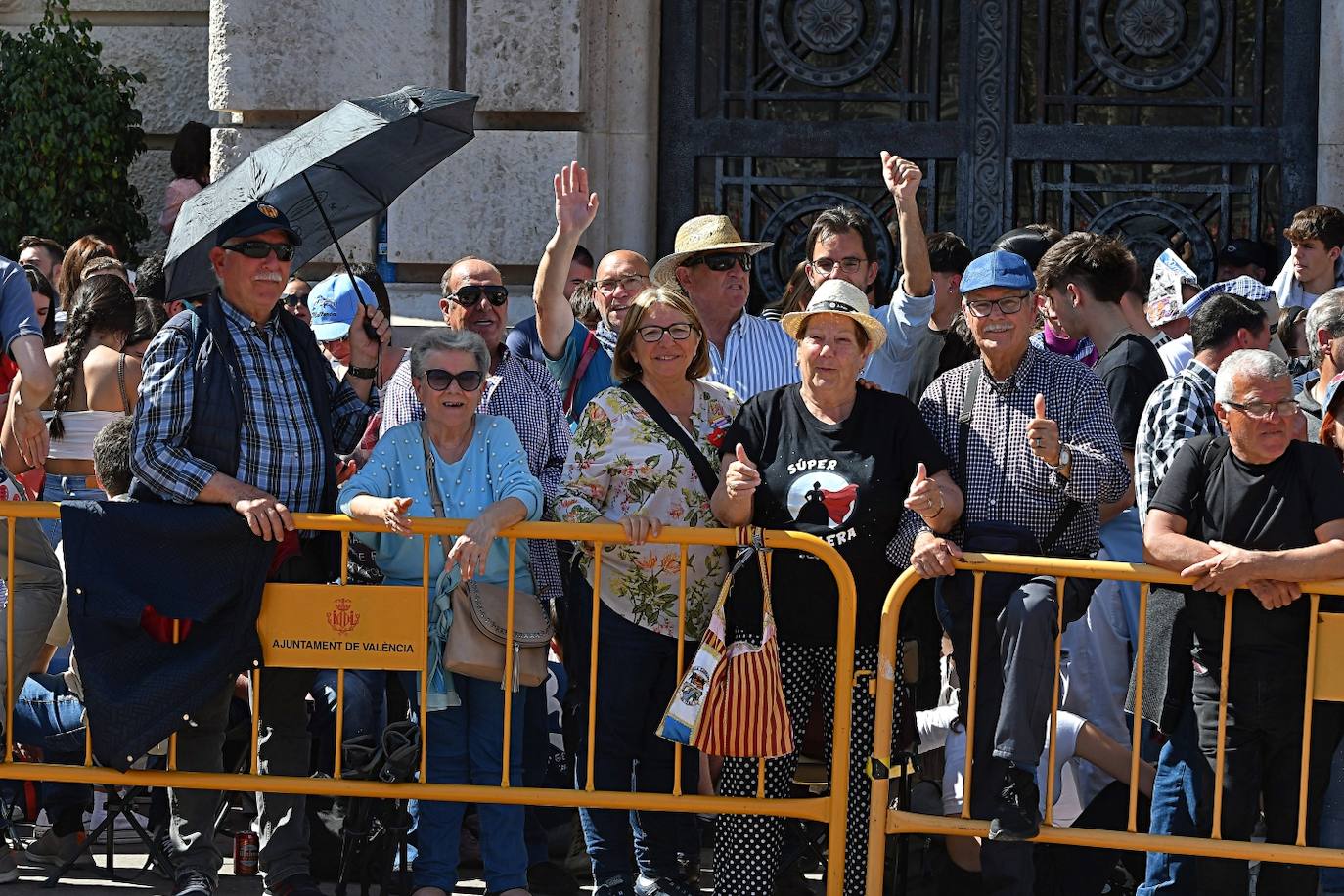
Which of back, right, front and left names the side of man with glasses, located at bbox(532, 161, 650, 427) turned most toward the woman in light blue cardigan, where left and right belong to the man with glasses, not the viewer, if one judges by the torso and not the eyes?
front

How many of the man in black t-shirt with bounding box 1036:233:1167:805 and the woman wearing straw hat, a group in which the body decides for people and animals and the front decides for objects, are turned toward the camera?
1

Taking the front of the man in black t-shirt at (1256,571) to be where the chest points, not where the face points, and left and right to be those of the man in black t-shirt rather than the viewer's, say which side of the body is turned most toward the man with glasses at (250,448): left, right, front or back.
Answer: right

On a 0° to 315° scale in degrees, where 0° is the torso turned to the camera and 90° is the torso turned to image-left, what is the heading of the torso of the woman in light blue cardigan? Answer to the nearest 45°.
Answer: approximately 0°

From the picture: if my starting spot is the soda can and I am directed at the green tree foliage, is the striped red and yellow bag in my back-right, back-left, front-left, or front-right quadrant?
back-right

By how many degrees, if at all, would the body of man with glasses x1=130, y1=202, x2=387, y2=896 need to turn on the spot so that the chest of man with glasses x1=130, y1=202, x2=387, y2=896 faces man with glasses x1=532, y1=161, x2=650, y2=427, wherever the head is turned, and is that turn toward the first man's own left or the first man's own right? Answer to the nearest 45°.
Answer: approximately 90° to the first man's own left

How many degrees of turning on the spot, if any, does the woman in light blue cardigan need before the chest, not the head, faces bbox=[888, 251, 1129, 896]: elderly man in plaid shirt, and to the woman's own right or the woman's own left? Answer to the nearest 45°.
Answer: approximately 90° to the woman's own left

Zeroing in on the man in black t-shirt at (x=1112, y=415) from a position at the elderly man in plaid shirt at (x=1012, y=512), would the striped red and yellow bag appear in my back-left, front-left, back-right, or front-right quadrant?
back-left
